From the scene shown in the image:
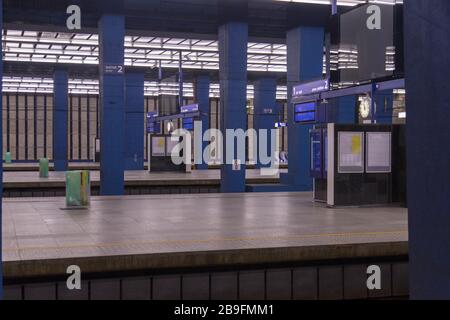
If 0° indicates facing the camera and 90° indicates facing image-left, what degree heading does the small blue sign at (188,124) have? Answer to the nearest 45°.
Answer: approximately 0°

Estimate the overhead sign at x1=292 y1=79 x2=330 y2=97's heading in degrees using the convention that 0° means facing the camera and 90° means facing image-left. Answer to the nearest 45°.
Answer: approximately 45°

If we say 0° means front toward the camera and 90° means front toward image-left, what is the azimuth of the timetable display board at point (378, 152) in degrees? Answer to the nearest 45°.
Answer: approximately 0°

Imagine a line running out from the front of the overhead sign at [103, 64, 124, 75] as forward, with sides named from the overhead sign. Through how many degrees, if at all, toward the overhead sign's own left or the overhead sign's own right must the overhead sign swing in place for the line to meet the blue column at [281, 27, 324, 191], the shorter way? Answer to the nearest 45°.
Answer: approximately 90° to the overhead sign's own left
